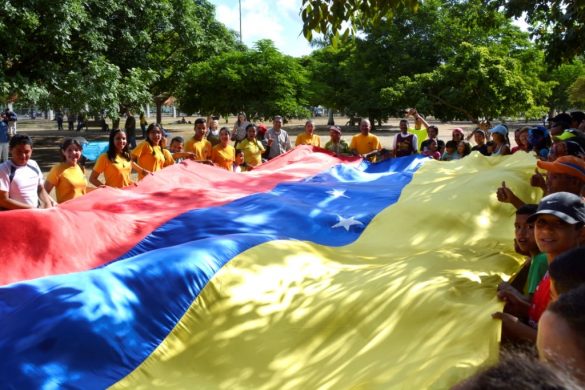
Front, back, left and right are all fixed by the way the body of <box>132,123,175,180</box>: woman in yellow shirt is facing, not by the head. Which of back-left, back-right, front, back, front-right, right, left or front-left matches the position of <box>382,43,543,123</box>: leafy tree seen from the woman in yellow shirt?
left

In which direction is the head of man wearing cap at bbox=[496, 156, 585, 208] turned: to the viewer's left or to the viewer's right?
to the viewer's left

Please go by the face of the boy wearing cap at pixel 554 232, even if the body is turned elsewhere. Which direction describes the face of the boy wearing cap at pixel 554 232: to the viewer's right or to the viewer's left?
to the viewer's left

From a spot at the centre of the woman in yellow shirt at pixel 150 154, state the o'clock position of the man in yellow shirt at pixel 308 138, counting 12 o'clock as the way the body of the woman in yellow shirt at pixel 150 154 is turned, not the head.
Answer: the man in yellow shirt at pixel 308 138 is roughly at 9 o'clock from the woman in yellow shirt at pixel 150 154.

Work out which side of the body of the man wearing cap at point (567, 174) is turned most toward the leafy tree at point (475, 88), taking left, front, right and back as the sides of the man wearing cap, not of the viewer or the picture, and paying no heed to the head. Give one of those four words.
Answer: right

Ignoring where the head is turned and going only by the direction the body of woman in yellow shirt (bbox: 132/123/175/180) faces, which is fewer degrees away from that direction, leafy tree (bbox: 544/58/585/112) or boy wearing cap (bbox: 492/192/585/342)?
the boy wearing cap

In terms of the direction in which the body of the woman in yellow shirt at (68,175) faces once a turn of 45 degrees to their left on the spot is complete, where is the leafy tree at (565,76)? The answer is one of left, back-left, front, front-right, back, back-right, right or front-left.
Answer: front-left

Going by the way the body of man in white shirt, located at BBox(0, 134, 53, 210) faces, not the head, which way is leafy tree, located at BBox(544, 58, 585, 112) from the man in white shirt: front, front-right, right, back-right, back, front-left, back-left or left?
left

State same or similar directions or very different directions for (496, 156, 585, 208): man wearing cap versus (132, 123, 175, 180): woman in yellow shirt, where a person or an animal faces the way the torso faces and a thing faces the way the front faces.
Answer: very different directions

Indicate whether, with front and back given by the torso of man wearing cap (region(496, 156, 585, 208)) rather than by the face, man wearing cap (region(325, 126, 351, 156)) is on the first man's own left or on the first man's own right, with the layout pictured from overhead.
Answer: on the first man's own right

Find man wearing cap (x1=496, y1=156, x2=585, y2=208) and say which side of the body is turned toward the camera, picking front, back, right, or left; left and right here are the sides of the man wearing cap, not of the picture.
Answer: left

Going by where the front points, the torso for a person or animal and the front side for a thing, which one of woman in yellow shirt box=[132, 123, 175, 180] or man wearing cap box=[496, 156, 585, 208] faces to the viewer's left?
the man wearing cap

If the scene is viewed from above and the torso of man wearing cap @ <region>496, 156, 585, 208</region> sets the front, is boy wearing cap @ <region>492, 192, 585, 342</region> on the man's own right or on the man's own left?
on the man's own left
